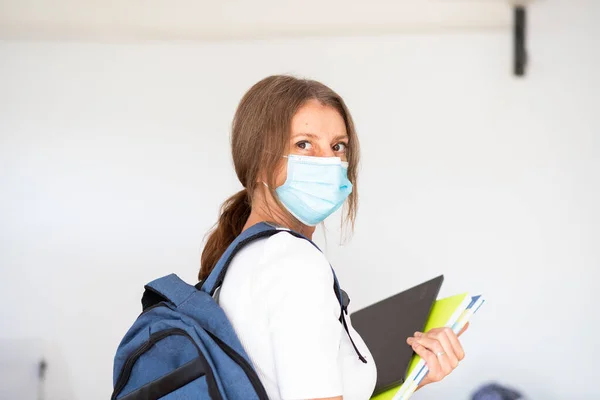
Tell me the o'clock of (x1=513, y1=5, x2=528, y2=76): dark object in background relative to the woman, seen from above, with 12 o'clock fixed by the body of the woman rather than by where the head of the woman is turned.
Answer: The dark object in background is roughly at 10 o'clock from the woman.

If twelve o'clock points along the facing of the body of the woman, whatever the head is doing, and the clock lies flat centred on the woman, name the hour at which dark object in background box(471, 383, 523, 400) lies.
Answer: The dark object in background is roughly at 10 o'clock from the woman.

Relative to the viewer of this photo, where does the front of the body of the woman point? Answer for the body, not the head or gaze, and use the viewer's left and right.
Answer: facing to the right of the viewer
